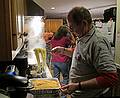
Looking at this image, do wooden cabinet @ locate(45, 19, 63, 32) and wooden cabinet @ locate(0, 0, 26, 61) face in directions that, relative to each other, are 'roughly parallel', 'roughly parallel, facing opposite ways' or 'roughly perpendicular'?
roughly perpendicular

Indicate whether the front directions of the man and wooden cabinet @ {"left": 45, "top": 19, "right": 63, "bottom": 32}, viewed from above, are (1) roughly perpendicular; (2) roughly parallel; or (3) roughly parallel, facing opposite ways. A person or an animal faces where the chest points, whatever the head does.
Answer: roughly perpendicular

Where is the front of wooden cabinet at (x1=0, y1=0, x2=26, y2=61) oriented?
to the viewer's right

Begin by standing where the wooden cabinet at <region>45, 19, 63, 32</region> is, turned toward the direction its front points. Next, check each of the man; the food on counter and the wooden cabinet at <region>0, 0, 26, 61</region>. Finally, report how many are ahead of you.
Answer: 3

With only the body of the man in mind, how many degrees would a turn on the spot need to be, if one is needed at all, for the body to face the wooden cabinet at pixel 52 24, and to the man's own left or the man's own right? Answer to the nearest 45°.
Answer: approximately 90° to the man's own right

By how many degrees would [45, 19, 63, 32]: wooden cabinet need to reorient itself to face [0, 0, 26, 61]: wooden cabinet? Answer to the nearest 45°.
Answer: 0° — it already faces it

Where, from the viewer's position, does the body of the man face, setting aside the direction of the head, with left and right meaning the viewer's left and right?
facing to the left of the viewer

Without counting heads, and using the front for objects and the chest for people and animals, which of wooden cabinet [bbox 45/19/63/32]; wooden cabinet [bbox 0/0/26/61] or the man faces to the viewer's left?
the man

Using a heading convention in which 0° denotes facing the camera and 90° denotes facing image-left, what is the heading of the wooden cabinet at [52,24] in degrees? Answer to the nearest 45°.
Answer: approximately 0°

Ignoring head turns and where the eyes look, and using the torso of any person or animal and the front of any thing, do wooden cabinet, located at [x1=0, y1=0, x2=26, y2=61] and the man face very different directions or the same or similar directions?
very different directions

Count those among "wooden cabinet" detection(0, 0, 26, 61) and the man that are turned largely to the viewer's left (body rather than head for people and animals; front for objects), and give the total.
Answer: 1

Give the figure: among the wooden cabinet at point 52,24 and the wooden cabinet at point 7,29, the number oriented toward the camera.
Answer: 1
